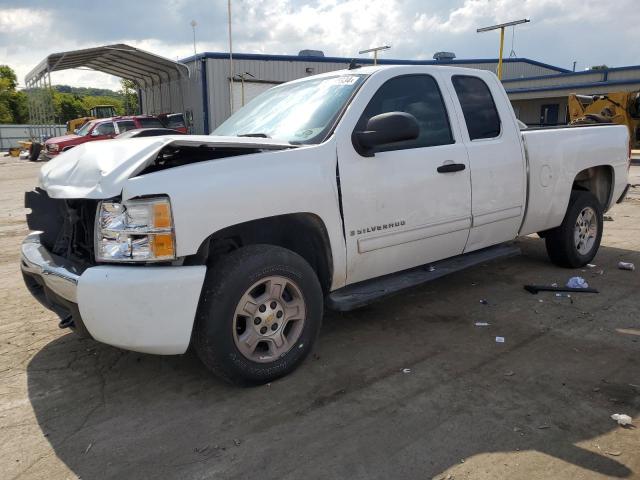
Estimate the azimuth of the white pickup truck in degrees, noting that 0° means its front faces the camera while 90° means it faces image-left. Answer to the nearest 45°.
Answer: approximately 45°

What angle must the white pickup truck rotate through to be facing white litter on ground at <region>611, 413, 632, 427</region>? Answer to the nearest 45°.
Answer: approximately 135° to its left

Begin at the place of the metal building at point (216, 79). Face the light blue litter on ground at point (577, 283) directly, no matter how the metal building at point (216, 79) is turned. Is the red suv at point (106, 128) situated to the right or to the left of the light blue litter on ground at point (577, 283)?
right

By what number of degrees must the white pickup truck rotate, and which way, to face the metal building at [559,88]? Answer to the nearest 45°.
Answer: approximately 180°

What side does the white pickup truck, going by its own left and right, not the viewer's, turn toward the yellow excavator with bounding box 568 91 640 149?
back

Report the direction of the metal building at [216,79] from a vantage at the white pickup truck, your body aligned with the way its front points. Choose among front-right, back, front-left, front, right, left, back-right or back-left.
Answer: back-right

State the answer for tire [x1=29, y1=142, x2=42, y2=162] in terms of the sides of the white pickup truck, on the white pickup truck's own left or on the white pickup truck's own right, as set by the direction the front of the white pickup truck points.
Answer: on the white pickup truck's own right

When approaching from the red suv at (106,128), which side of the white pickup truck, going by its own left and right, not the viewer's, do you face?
right

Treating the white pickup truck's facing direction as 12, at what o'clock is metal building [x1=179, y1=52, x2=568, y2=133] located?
The metal building is roughly at 4 o'clock from the white pickup truck.
